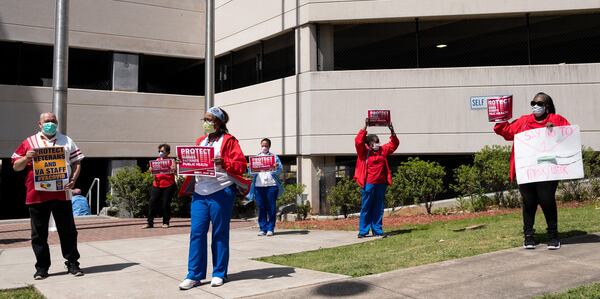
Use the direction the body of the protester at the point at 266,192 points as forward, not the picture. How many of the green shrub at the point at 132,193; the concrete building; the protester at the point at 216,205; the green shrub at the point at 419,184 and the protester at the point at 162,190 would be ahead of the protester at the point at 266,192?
1

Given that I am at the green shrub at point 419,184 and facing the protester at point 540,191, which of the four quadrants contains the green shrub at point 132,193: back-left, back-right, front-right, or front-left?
back-right

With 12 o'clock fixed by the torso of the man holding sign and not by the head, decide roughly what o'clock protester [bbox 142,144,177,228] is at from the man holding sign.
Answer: The protester is roughly at 7 o'clock from the man holding sign.

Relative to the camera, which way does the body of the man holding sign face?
toward the camera

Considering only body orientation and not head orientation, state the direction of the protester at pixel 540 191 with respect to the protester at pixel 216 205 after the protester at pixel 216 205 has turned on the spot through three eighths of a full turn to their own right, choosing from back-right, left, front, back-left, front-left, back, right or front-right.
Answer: right

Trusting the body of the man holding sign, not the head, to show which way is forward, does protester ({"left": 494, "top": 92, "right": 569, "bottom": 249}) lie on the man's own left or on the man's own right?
on the man's own left

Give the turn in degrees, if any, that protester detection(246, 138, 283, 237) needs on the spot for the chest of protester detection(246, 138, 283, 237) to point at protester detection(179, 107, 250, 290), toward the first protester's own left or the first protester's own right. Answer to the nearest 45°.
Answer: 0° — they already face them

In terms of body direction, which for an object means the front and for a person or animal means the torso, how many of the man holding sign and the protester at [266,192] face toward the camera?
2

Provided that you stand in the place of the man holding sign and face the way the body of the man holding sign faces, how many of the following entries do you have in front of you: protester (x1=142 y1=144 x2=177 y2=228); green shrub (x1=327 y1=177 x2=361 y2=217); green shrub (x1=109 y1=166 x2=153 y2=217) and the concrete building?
0

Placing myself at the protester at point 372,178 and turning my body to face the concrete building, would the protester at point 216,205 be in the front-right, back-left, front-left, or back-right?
back-left

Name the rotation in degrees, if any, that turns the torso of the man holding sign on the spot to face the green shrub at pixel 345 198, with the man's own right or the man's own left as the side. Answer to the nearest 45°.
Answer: approximately 135° to the man's own left

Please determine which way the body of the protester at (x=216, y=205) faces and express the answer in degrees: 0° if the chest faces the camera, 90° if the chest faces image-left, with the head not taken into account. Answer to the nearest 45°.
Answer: approximately 45°

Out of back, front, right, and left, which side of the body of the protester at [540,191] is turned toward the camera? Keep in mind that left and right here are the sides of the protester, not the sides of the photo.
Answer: front

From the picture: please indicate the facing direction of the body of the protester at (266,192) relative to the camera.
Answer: toward the camera

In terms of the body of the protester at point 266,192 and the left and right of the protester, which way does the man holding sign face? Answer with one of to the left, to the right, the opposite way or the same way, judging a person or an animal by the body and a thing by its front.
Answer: the same way

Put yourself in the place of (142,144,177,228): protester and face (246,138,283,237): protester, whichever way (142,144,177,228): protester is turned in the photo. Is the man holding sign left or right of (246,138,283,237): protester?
right
